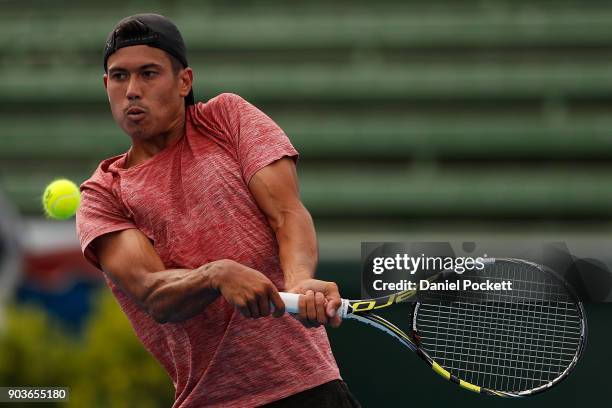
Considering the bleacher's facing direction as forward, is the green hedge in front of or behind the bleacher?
in front

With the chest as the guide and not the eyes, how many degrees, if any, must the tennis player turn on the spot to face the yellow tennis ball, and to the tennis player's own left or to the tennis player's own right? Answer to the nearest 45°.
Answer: approximately 90° to the tennis player's own right

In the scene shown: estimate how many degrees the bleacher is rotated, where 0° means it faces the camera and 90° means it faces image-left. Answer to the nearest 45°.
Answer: approximately 0°

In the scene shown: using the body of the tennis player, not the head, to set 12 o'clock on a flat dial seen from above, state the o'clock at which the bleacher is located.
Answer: The bleacher is roughly at 5 o'clock from the tennis player.

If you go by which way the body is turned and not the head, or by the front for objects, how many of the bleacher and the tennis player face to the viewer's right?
0

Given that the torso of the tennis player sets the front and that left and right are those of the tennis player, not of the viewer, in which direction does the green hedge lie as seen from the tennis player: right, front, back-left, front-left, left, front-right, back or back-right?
back-right

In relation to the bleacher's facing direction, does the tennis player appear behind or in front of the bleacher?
in front

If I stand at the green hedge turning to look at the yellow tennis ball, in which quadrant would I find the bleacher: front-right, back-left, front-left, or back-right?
back-left

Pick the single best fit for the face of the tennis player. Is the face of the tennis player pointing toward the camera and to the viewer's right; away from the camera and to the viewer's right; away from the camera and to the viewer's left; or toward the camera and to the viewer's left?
toward the camera and to the viewer's left

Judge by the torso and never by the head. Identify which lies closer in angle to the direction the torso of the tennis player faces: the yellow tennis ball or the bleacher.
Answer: the yellow tennis ball
